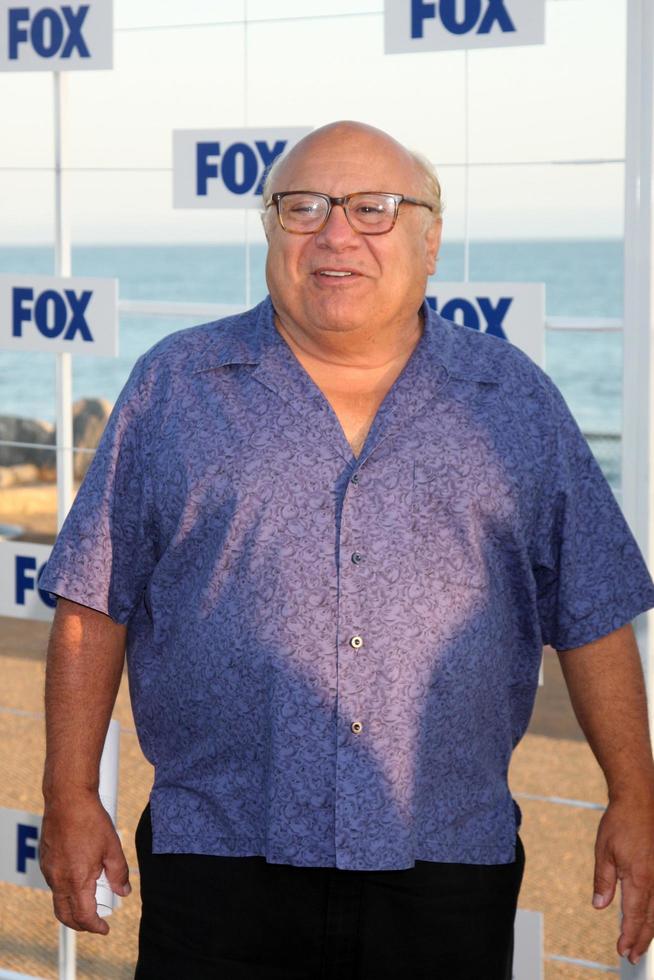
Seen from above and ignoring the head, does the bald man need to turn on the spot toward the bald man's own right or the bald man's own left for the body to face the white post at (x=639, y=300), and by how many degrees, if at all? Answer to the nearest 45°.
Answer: approximately 135° to the bald man's own left

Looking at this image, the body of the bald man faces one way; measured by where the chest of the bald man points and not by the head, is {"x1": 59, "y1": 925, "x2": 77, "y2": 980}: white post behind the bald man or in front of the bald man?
behind

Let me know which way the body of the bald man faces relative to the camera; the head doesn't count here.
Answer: toward the camera

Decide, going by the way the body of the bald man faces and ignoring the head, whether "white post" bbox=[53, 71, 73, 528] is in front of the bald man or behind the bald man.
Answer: behind
